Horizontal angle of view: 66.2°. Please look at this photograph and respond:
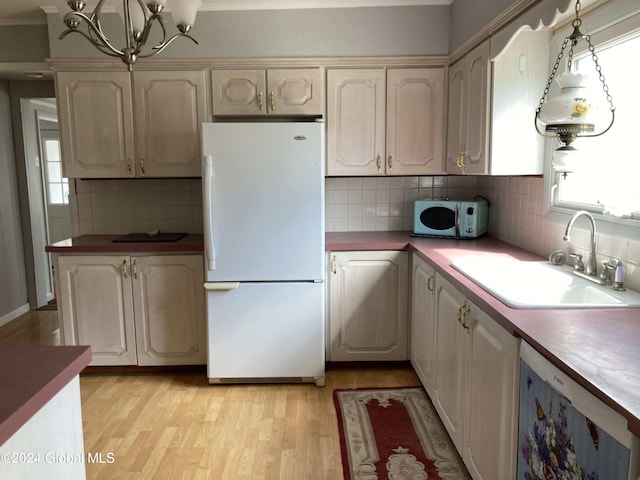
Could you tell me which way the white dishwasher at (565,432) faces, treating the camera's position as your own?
facing the viewer and to the left of the viewer

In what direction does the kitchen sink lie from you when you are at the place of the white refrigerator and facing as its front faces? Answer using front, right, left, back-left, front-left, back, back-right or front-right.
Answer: front-left

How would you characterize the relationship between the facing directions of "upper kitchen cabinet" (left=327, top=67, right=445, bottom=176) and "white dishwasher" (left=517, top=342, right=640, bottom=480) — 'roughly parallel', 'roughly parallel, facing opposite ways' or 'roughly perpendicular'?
roughly perpendicular

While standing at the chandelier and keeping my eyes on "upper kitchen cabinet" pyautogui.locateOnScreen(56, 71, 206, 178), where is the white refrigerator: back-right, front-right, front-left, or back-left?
front-right

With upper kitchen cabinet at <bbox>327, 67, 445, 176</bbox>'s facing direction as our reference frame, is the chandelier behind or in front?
in front

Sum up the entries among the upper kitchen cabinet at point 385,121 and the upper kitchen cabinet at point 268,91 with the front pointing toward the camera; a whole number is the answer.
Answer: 2

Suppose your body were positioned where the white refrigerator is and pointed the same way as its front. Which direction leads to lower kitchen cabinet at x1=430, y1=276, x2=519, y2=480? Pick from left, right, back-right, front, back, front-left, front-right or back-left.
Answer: front-left

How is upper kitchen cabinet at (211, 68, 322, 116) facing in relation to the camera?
toward the camera

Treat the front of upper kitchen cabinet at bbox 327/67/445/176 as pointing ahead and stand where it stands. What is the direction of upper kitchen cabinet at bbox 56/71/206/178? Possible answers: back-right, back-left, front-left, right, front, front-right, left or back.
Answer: right

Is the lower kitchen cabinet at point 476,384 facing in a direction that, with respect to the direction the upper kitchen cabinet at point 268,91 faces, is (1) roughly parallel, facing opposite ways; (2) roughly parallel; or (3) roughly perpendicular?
roughly perpendicular

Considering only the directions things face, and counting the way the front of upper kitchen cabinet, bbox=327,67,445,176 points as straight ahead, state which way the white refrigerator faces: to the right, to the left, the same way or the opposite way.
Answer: the same way

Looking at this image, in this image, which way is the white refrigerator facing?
toward the camera

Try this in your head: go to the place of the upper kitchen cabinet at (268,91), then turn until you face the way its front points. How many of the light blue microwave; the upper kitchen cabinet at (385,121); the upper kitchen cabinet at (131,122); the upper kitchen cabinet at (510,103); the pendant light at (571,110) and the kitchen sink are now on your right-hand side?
1

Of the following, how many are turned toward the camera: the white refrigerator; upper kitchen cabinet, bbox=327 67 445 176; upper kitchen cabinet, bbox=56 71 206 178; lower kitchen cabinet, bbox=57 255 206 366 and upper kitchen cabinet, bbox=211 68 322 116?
5

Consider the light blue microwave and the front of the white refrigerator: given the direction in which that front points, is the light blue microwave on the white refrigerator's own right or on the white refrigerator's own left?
on the white refrigerator's own left

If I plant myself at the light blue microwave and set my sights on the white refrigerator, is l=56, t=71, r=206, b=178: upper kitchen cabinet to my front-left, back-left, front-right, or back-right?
front-right

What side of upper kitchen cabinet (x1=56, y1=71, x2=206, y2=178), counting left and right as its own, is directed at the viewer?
front
